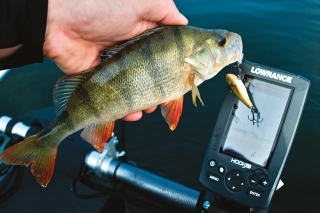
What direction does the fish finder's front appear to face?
toward the camera
